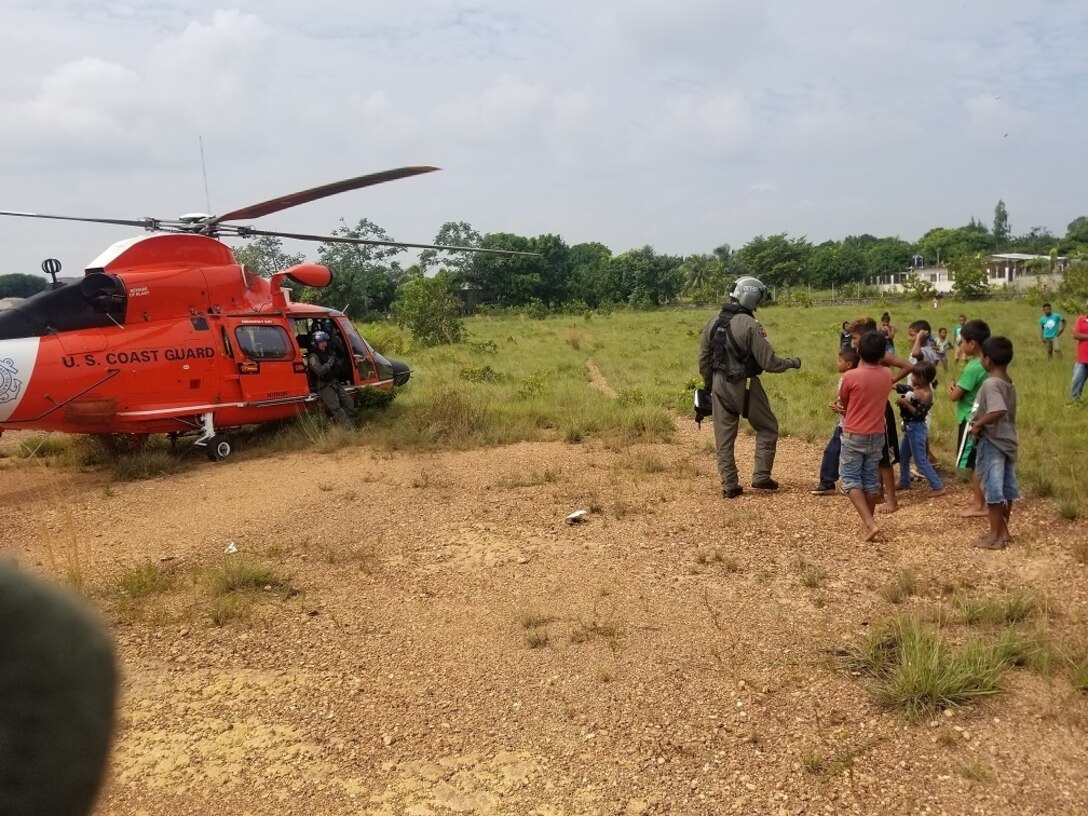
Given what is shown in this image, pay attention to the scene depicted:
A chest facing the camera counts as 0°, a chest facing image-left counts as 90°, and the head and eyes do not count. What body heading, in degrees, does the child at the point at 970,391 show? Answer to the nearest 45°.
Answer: approximately 90°

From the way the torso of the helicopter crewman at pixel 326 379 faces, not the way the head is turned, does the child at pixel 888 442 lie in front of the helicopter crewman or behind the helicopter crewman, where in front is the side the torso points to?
in front

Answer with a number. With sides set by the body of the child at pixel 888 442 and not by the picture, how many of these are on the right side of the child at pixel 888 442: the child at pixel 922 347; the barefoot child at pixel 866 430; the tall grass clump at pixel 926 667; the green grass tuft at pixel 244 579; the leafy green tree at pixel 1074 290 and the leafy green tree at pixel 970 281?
3

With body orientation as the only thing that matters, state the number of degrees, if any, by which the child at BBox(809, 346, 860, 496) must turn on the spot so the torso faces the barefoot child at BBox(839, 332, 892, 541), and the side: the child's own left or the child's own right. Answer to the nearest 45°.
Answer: approximately 90° to the child's own left

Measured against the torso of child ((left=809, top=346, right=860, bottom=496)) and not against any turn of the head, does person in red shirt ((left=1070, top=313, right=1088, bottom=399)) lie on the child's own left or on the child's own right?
on the child's own right

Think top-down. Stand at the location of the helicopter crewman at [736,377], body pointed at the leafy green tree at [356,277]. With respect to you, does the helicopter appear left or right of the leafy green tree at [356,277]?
left

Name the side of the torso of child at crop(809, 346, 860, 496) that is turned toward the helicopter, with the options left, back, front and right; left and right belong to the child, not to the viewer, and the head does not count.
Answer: front

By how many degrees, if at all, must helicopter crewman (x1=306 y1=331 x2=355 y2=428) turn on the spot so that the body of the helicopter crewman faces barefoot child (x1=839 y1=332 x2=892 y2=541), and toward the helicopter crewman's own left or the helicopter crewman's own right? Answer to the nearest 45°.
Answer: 0° — they already face them

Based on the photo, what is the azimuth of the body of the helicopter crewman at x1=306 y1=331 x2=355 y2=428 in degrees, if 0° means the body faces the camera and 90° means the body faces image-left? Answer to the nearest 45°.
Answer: approximately 315°

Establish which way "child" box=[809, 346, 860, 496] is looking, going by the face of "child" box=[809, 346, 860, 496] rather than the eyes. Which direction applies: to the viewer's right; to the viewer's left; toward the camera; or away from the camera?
to the viewer's left

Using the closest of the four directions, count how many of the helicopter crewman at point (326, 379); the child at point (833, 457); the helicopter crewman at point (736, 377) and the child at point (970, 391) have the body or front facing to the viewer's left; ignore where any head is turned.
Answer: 2

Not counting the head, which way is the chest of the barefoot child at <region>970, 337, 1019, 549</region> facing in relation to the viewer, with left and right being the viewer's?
facing to the left of the viewer

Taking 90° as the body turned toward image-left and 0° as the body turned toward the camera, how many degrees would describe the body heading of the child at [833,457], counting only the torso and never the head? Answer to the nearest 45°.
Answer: approximately 90°

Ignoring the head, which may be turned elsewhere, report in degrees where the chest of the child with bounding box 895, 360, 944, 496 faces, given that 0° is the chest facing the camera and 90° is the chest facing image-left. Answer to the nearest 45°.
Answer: approximately 90°
